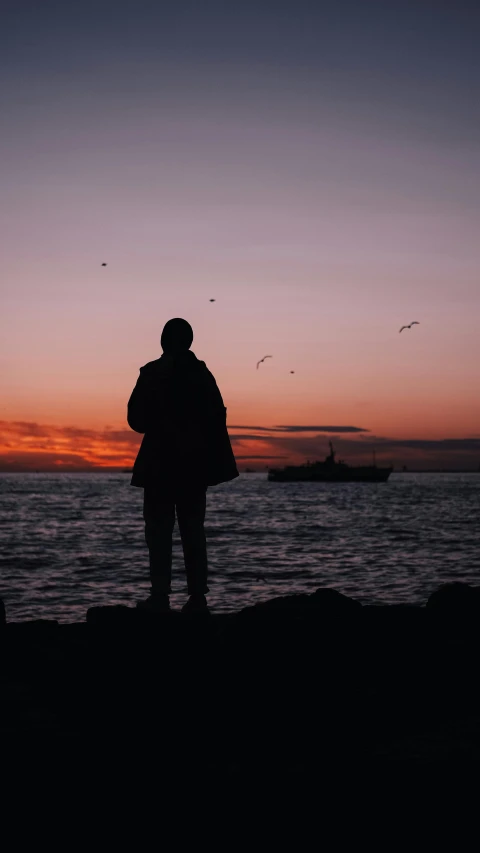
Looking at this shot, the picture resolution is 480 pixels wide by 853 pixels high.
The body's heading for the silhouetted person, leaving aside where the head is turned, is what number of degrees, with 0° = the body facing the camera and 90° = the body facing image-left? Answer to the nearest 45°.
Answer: approximately 135°

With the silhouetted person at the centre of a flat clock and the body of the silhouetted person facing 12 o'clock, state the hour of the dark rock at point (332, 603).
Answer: The dark rock is roughly at 4 o'clock from the silhouetted person.
